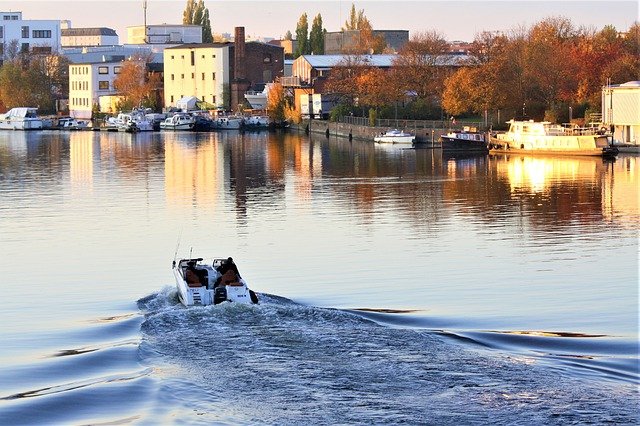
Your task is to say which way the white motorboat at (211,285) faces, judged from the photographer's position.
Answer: facing away from the viewer and to the left of the viewer
